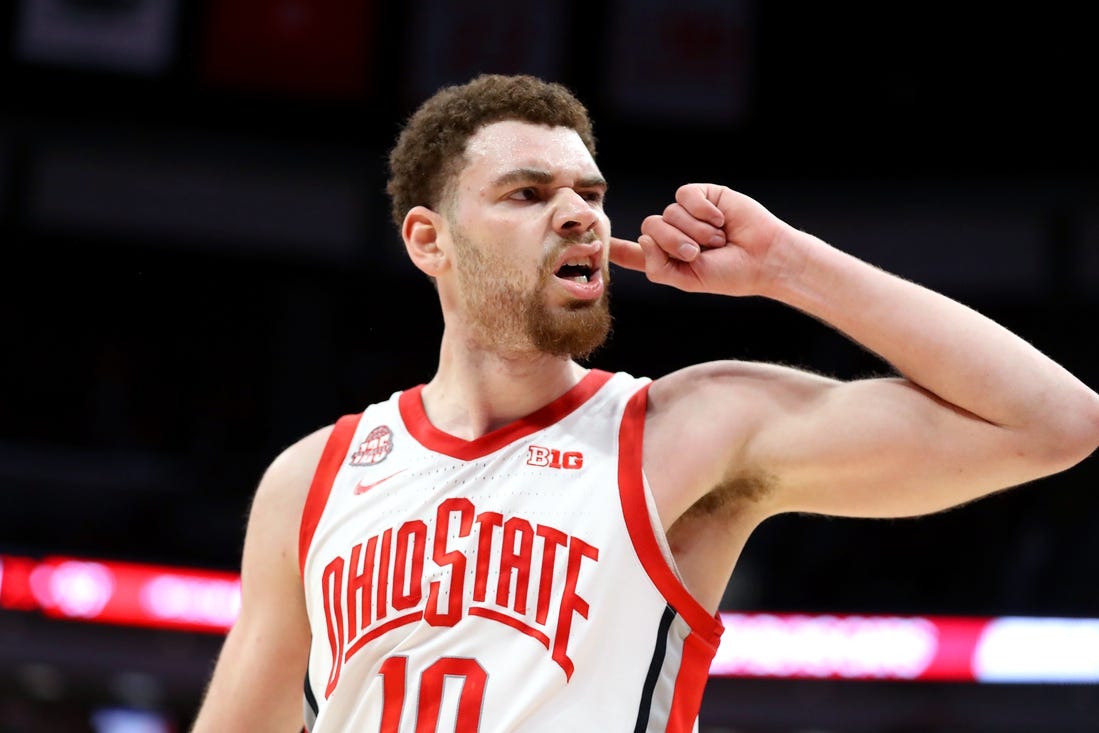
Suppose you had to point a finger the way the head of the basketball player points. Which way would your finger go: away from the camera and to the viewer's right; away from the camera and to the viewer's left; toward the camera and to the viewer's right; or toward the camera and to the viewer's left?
toward the camera and to the viewer's right

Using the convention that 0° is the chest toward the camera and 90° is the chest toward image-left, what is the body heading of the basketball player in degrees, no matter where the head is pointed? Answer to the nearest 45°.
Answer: approximately 0°
